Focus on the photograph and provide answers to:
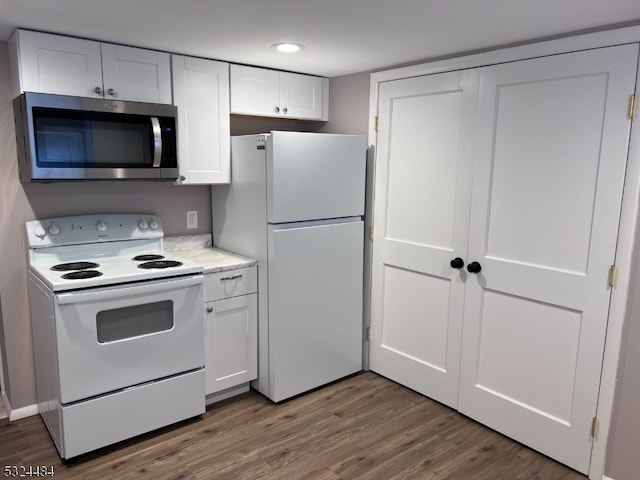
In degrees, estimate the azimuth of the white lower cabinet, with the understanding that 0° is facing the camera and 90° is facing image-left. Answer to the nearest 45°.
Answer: approximately 315°

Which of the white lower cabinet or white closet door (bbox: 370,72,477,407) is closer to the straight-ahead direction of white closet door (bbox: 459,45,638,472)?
the white lower cabinet

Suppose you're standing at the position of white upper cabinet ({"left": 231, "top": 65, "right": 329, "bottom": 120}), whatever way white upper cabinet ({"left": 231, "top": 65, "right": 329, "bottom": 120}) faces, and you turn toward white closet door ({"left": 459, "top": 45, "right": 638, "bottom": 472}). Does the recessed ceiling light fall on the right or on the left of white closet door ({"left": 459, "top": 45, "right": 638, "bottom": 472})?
right

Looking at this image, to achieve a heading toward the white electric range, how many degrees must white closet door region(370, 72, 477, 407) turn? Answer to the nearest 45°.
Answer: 0° — it already faces it

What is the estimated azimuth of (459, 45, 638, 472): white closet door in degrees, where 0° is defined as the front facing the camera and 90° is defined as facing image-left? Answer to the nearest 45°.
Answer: approximately 45°

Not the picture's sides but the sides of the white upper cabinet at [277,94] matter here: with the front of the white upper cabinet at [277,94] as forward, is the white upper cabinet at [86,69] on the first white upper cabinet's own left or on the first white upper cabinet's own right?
on the first white upper cabinet's own right
